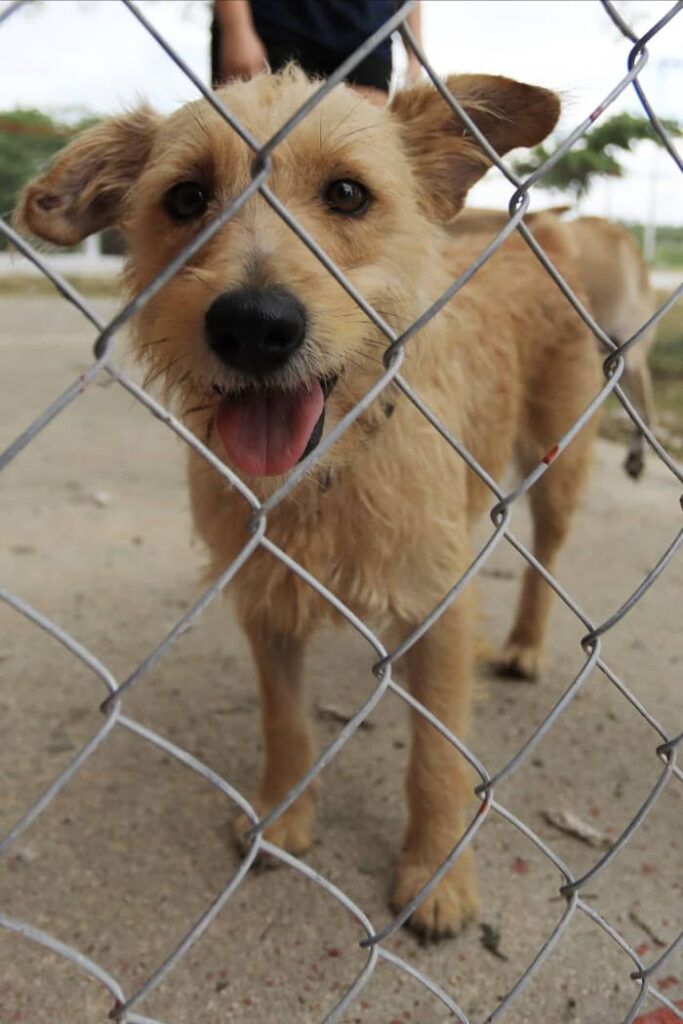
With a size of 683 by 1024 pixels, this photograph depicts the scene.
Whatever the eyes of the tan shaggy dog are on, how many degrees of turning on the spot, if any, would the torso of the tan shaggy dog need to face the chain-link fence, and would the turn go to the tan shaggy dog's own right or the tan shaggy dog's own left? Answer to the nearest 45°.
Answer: approximately 45° to the tan shaggy dog's own left

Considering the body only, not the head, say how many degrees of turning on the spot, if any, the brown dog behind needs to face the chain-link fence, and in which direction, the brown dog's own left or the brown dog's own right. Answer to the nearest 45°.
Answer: approximately 90° to the brown dog's own left

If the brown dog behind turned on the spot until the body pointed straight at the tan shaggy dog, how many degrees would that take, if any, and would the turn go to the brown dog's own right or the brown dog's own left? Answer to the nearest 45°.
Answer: approximately 45° to the brown dog's own left

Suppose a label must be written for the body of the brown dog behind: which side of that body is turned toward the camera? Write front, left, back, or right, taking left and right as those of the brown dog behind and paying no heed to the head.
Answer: left

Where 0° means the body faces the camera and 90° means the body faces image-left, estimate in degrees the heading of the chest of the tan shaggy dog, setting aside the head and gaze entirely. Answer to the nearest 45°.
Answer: approximately 45°

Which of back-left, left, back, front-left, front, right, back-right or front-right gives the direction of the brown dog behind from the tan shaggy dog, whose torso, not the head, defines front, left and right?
back
